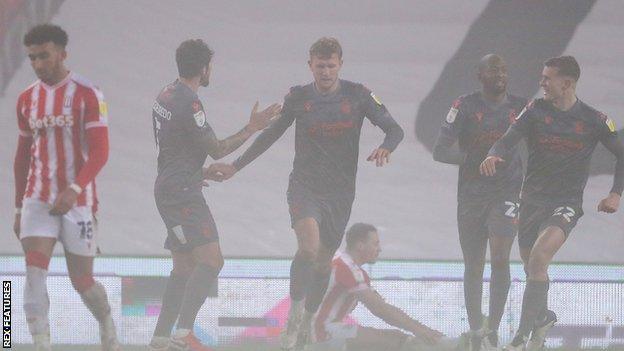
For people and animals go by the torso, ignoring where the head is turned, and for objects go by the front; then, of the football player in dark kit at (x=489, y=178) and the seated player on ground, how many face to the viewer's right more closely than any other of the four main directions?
1

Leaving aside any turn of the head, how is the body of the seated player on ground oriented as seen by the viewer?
to the viewer's right

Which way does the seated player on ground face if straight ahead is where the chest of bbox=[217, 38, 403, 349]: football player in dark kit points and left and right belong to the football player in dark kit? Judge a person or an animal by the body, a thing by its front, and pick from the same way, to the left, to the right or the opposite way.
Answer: to the left

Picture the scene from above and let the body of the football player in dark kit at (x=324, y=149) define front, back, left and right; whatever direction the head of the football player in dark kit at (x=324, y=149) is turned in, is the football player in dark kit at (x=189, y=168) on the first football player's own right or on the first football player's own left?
on the first football player's own right

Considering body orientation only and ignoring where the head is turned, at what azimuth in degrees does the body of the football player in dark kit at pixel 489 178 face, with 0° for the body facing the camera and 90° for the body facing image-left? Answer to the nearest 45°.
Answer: approximately 0°

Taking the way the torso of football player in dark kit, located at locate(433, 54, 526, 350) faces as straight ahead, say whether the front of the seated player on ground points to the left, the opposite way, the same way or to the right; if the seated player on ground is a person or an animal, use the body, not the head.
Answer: to the left

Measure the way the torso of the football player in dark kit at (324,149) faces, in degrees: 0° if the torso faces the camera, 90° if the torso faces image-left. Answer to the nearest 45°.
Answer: approximately 0°

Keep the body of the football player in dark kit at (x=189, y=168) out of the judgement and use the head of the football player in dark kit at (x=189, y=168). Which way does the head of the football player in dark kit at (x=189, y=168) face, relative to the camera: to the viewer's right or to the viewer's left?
to the viewer's right

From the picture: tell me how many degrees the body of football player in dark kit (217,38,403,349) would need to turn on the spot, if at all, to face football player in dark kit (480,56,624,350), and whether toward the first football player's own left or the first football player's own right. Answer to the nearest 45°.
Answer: approximately 90° to the first football player's own left

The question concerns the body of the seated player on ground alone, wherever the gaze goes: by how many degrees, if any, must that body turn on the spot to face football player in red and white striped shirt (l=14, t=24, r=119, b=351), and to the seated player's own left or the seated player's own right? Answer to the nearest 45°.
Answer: approximately 135° to the seated player's own right
